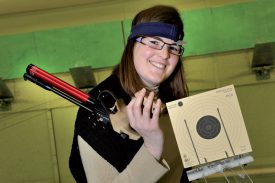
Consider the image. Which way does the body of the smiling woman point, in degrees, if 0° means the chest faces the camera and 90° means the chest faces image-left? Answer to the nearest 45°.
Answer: approximately 315°
